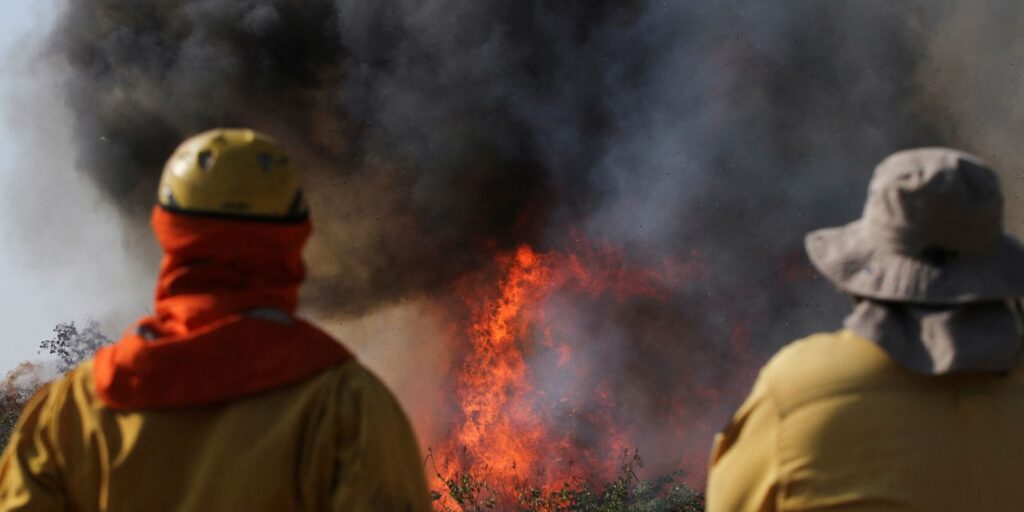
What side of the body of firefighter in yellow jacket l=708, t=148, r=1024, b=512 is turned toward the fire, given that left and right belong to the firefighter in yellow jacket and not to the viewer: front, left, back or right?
front

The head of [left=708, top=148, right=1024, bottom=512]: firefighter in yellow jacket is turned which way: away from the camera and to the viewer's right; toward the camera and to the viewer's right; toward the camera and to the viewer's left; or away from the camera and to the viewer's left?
away from the camera and to the viewer's left

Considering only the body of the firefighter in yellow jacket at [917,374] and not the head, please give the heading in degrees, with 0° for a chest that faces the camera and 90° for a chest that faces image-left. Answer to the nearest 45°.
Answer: approximately 180°

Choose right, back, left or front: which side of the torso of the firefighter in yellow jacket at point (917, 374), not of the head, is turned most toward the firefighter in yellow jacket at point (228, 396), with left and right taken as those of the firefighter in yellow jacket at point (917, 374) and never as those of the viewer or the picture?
left

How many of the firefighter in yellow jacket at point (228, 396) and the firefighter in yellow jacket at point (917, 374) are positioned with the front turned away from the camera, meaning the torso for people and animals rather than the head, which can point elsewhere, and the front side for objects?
2

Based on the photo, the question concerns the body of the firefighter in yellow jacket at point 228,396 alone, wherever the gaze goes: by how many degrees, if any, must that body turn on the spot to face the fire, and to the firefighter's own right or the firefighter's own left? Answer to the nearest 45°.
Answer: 0° — they already face it

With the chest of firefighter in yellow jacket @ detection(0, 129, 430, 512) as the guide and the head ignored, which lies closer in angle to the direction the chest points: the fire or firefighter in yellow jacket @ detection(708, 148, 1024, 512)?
the fire

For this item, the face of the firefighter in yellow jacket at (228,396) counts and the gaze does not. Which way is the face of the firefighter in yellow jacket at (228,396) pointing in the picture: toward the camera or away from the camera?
away from the camera

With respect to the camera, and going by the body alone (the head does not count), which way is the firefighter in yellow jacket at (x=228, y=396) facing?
away from the camera

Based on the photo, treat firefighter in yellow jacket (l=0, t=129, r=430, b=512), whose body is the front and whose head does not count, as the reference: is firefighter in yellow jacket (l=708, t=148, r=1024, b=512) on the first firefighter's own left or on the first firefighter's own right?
on the first firefighter's own right
